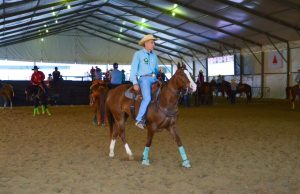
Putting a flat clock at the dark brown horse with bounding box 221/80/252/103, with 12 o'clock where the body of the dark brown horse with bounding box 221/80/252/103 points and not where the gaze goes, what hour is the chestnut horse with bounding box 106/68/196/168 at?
the chestnut horse with bounding box 106/68/196/168 is roughly at 9 o'clock from the dark brown horse with bounding box 221/80/252/103.

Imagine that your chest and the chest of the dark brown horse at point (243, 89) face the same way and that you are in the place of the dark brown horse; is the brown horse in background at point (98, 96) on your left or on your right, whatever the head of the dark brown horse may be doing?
on your left

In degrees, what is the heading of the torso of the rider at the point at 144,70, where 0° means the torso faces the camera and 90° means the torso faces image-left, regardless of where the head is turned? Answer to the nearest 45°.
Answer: approximately 315°

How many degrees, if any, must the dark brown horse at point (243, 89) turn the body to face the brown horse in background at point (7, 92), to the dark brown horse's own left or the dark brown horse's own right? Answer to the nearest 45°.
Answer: approximately 45° to the dark brown horse's own left

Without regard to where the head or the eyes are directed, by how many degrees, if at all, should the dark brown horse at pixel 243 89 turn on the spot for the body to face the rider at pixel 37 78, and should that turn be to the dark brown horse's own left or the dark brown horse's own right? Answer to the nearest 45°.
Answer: approximately 45° to the dark brown horse's own left

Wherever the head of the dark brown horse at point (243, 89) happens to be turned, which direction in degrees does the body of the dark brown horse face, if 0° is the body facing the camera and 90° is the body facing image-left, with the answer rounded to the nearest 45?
approximately 90°

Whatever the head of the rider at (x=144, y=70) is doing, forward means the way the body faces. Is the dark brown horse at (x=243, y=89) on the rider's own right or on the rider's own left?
on the rider's own left
